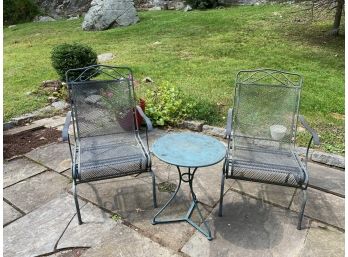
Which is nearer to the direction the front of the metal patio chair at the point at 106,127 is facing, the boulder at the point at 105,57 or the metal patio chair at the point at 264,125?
the metal patio chair

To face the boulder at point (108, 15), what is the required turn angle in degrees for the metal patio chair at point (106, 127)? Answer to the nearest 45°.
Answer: approximately 180°

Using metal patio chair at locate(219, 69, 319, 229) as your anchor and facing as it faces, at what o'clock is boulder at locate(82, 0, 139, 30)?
The boulder is roughly at 5 o'clock from the metal patio chair.

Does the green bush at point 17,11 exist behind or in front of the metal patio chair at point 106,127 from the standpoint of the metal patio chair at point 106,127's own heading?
behind

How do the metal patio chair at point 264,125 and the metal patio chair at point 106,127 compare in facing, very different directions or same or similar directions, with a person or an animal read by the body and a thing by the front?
same or similar directions

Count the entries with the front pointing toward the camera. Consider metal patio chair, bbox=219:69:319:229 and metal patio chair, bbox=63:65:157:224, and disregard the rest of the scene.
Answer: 2

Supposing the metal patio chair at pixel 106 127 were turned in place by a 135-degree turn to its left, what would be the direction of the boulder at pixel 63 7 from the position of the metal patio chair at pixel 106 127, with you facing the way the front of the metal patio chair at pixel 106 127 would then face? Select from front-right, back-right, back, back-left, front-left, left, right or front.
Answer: front-left

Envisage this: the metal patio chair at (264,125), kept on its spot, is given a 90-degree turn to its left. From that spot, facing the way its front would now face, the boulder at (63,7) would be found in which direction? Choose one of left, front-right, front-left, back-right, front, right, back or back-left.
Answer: back-left

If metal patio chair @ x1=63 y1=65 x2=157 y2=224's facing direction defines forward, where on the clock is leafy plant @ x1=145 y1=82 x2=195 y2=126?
The leafy plant is roughly at 7 o'clock from the metal patio chair.

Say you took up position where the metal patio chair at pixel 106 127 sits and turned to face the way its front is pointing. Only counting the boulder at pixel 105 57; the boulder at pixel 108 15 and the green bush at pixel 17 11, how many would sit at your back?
3

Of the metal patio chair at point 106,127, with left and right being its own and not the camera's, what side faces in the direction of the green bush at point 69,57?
back

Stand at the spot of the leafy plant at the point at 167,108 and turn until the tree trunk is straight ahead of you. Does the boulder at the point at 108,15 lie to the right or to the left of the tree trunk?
left

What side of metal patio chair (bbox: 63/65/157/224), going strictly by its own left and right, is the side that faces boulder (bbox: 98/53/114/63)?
back

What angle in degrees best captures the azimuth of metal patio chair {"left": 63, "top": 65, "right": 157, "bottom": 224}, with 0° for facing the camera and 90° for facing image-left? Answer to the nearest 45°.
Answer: approximately 0°

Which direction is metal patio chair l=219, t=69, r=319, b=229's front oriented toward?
toward the camera

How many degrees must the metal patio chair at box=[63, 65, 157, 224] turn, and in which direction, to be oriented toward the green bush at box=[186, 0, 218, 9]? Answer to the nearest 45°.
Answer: approximately 180°
